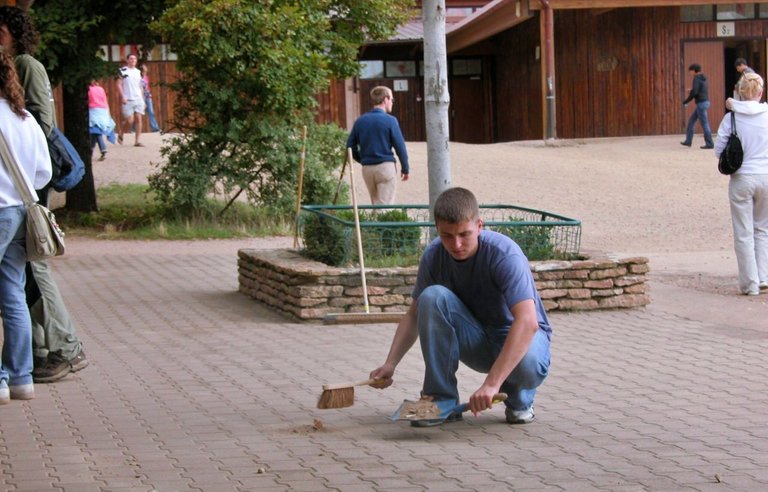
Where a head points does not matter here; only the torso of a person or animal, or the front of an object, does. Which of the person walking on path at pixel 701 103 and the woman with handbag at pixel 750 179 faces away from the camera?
the woman with handbag

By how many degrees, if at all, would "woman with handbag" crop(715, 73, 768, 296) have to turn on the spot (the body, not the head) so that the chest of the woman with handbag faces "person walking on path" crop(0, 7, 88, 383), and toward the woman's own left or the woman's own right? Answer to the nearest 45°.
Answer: approximately 135° to the woman's own left

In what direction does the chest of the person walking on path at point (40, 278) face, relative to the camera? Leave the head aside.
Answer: to the viewer's left

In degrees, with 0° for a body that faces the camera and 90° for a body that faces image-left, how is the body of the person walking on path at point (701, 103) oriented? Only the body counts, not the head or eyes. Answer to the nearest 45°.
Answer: approximately 90°

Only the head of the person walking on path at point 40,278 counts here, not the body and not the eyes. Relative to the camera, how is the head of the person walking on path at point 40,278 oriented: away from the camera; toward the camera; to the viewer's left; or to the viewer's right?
away from the camera

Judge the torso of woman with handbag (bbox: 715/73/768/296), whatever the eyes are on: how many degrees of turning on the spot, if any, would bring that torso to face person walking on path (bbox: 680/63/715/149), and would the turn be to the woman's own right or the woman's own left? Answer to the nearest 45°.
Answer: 0° — they already face them

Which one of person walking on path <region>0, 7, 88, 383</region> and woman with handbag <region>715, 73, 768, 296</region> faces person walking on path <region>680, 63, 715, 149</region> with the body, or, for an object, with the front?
the woman with handbag

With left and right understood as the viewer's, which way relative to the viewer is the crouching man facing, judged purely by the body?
facing the viewer and to the left of the viewer

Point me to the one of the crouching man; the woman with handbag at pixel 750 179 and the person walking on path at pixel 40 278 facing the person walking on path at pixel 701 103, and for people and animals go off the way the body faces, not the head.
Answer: the woman with handbag

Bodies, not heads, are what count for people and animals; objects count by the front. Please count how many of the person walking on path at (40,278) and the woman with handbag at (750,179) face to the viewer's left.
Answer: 1

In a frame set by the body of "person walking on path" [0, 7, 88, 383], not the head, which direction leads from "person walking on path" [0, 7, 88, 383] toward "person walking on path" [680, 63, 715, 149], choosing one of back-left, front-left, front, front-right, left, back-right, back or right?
back-right

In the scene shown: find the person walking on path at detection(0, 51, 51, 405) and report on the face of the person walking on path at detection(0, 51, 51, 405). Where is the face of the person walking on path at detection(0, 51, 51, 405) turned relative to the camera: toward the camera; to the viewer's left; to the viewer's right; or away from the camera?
away from the camera

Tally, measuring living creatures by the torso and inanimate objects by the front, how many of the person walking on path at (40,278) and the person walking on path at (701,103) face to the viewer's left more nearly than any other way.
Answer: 2

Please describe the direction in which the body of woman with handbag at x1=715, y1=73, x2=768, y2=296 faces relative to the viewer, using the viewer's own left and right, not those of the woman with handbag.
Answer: facing away from the viewer

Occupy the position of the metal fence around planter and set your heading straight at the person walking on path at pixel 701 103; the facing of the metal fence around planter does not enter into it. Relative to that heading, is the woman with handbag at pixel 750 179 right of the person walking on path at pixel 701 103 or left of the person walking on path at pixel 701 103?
right
